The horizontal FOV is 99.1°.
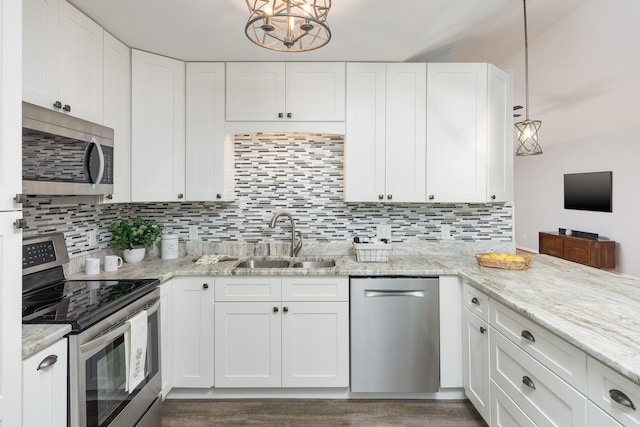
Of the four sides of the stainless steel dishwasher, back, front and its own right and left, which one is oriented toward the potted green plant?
right

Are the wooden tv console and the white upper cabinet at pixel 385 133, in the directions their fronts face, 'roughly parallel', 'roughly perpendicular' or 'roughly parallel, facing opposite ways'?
roughly perpendicular

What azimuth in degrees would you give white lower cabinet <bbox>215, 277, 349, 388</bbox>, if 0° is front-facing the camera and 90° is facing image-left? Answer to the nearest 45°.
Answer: approximately 0°

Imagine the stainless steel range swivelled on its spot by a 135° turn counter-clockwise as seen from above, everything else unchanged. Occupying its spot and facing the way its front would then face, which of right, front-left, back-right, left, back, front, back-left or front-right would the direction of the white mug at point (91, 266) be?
front

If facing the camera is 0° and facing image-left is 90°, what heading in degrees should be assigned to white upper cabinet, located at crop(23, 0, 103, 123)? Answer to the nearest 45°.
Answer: approximately 315°

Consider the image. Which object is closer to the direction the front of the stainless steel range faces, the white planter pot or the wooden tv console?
the wooden tv console

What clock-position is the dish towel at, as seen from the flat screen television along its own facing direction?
The dish towel is roughly at 11 o'clock from the flat screen television.

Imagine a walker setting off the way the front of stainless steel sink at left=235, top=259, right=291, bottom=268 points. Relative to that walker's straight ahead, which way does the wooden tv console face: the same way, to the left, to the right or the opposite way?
to the right
